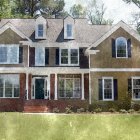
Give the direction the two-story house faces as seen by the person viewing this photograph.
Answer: facing the viewer

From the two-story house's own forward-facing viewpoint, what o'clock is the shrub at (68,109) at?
The shrub is roughly at 12 o'clock from the two-story house.
